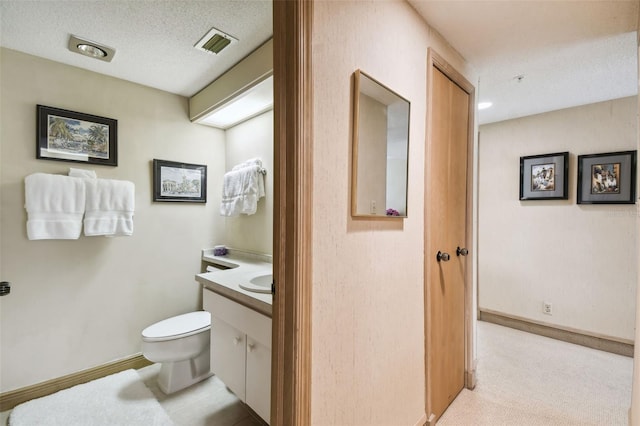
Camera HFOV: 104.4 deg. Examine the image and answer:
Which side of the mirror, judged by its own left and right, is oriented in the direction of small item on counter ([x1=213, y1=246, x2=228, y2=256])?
back

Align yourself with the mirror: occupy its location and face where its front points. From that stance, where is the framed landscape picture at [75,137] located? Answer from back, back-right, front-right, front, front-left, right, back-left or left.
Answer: back-right

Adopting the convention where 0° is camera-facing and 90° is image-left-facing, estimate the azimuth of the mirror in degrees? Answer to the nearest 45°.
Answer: approximately 315°

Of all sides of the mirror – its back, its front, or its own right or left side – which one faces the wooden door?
left

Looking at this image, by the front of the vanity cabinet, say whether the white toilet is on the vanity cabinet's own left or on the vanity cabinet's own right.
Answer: on the vanity cabinet's own right

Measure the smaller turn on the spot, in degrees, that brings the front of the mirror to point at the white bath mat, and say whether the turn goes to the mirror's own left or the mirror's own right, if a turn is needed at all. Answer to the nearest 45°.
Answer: approximately 135° to the mirror's own right

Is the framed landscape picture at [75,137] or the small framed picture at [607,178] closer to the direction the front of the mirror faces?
the small framed picture

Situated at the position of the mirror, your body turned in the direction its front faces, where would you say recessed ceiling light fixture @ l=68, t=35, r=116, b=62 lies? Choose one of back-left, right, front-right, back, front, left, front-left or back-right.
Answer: back-right

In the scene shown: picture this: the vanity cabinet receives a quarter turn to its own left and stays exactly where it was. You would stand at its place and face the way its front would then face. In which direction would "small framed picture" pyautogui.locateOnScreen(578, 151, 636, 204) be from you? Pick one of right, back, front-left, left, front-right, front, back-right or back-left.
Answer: front-left

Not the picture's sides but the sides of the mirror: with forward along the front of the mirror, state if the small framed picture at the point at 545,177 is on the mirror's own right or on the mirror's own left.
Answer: on the mirror's own left

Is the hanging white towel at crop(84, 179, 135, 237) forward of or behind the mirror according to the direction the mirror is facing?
behind
